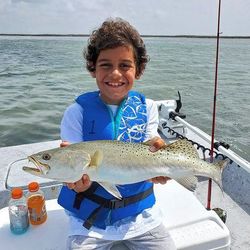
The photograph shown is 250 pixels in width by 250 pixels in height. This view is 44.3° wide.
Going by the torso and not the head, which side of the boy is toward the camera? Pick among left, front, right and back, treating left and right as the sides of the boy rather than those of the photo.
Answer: front

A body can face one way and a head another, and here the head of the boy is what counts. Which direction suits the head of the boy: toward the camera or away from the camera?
toward the camera

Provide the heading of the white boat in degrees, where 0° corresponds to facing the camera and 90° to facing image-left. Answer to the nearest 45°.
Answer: approximately 180°
